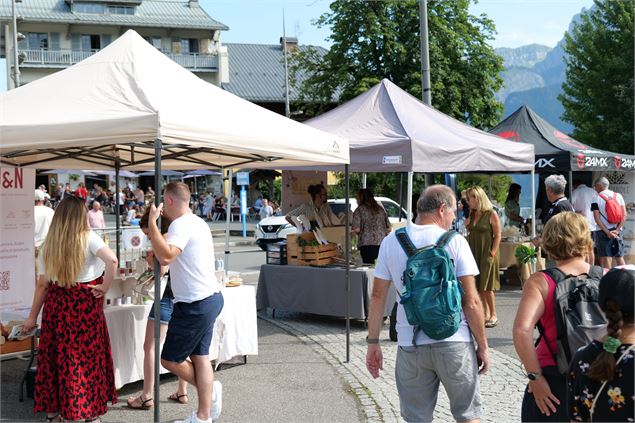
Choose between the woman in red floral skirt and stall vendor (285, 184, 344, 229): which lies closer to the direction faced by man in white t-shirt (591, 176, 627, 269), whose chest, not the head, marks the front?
the stall vendor

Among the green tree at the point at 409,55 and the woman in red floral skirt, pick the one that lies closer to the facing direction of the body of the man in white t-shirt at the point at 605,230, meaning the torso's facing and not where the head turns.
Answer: the green tree

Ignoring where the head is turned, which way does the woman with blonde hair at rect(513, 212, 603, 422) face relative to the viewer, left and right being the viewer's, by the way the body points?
facing away from the viewer and to the left of the viewer

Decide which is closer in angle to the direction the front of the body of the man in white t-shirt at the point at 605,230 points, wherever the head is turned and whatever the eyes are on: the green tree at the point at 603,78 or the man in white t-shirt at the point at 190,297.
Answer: the green tree

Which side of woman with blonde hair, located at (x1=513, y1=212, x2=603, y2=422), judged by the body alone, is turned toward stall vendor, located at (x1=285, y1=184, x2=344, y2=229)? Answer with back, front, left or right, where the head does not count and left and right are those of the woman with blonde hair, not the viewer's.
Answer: front

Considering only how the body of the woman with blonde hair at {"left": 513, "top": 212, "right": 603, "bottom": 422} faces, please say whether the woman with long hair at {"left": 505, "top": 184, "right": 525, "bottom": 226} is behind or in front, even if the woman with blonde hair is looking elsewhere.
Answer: in front

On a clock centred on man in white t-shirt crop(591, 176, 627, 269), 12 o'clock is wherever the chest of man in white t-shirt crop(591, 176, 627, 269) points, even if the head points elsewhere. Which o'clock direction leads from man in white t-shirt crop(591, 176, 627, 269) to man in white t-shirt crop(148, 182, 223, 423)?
man in white t-shirt crop(148, 182, 223, 423) is roughly at 8 o'clock from man in white t-shirt crop(591, 176, 627, 269).

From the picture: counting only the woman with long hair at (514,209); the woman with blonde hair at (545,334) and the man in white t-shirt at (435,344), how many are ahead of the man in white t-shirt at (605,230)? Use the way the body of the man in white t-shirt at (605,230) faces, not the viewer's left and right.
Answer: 1

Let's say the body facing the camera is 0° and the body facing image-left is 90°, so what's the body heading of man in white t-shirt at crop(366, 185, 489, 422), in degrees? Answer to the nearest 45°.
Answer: approximately 180°

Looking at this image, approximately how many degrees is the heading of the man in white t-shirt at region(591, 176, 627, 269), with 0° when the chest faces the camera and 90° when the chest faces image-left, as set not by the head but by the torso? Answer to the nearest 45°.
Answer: approximately 135°

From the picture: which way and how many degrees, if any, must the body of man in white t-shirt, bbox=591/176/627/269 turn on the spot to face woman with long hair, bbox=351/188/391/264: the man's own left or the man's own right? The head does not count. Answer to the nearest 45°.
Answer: approximately 90° to the man's own left

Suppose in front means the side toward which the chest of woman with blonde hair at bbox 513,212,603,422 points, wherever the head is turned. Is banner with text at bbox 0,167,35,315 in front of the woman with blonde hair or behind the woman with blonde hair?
in front

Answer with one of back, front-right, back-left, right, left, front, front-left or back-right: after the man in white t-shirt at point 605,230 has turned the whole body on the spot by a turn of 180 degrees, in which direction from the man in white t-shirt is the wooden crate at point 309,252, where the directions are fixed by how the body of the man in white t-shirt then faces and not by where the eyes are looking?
right

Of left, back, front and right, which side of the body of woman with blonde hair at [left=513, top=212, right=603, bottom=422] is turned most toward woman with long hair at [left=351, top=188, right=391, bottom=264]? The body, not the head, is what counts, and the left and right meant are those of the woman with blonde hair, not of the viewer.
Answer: front
